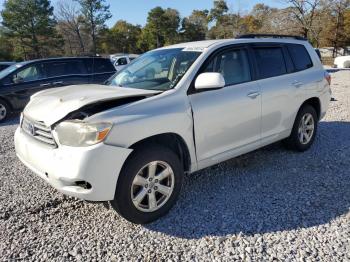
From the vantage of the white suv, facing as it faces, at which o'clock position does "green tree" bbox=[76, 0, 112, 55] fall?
The green tree is roughly at 4 o'clock from the white suv.

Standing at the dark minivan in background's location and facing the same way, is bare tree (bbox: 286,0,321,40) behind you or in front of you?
behind

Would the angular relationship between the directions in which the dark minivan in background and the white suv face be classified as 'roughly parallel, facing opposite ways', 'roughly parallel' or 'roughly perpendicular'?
roughly parallel

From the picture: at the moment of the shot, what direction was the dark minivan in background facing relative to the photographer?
facing the viewer and to the left of the viewer

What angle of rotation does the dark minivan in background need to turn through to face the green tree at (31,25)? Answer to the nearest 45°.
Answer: approximately 135° to its right

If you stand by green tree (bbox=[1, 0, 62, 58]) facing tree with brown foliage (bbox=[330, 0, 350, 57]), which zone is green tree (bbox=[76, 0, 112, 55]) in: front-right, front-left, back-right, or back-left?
front-left

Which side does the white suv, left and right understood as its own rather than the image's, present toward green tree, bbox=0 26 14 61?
right

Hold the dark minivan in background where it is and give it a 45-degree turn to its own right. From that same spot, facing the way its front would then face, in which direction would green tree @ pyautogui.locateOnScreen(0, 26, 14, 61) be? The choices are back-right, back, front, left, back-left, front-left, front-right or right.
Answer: right

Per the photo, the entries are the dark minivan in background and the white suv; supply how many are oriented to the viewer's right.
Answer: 0

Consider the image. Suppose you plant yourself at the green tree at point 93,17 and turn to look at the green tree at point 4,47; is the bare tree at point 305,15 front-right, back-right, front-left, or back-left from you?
back-left

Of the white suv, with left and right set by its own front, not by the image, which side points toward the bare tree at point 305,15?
back

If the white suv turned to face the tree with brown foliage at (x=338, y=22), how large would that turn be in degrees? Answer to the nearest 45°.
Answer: approximately 180°

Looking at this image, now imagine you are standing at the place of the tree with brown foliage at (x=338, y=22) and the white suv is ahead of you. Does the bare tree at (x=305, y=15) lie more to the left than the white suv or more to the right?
right
